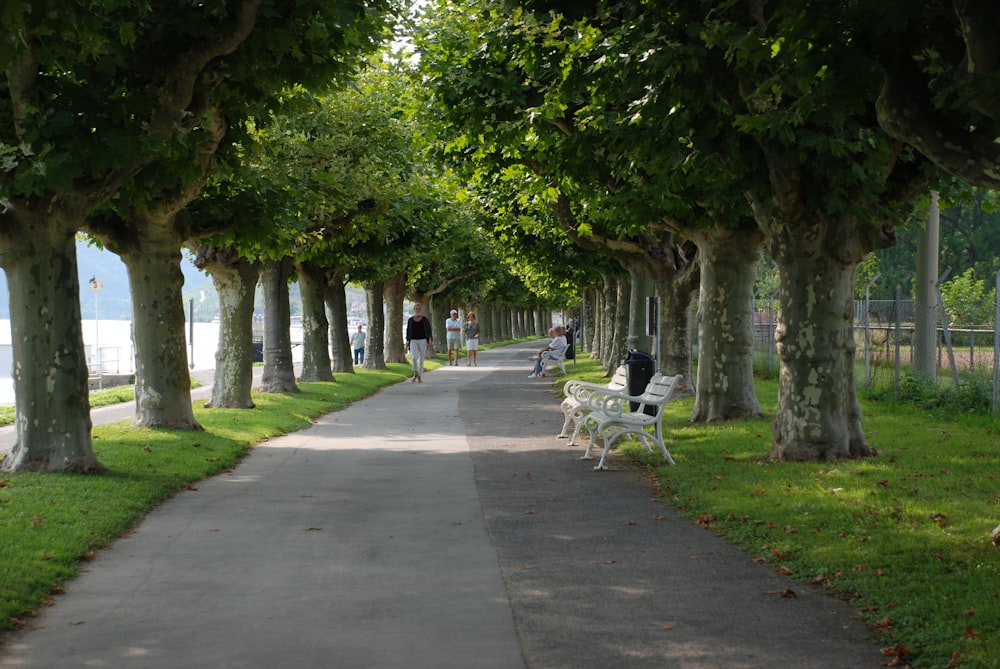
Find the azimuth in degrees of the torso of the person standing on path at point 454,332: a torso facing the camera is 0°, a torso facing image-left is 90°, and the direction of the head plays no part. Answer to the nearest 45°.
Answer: approximately 0°

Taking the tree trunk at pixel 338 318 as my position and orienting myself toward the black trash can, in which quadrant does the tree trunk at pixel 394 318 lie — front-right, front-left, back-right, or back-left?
back-left

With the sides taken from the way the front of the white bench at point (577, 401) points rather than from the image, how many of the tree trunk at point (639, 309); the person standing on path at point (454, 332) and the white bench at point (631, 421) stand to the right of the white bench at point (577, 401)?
2

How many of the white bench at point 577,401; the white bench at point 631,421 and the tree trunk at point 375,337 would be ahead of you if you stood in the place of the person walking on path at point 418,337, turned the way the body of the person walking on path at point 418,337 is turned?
2

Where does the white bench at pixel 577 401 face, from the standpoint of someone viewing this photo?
facing to the left of the viewer

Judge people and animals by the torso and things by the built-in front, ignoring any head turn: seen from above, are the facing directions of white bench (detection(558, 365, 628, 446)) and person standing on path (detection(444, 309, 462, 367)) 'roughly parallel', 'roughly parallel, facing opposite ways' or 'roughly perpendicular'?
roughly perpendicular

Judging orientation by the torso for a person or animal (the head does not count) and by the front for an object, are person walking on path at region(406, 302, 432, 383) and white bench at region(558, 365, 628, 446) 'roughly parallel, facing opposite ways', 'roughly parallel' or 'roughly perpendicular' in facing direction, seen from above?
roughly perpendicular

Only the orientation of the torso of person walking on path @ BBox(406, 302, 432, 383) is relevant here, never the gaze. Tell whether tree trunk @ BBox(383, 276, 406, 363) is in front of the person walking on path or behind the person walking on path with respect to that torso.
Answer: behind

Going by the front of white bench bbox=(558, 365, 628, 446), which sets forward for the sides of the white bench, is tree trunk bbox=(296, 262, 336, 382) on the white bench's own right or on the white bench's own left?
on the white bench's own right
